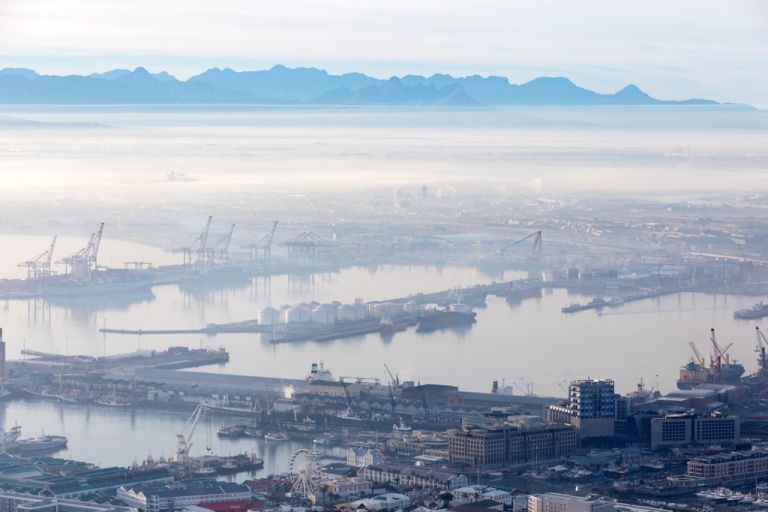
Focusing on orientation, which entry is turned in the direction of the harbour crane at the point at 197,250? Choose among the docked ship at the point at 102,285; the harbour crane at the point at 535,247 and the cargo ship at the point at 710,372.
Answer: the harbour crane at the point at 535,247

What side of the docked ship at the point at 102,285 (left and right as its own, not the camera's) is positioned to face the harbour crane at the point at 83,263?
left

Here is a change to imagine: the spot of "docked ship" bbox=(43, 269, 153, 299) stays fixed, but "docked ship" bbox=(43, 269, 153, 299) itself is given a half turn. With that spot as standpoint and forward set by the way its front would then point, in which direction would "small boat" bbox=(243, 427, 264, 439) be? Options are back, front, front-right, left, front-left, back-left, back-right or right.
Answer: left

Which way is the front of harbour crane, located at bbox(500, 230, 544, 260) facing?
to the viewer's left

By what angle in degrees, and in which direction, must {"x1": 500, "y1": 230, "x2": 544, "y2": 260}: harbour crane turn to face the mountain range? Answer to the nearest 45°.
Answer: approximately 90° to its right

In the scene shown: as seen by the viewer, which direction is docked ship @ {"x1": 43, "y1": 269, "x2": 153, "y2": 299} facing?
to the viewer's left
